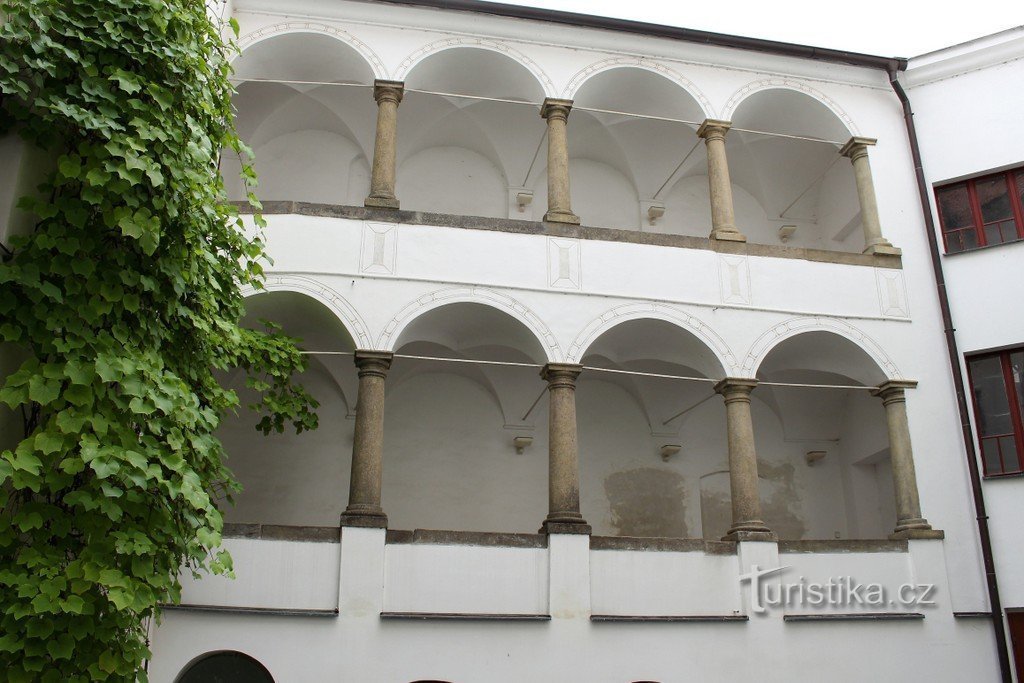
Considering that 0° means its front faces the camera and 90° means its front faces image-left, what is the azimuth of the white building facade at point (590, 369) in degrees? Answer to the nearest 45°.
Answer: approximately 0°

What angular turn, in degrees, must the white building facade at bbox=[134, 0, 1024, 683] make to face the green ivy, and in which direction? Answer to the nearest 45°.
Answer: approximately 45° to its right

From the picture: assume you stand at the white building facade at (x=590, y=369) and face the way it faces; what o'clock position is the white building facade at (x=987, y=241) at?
the white building facade at (x=987, y=241) is roughly at 9 o'clock from the white building facade at (x=590, y=369).
